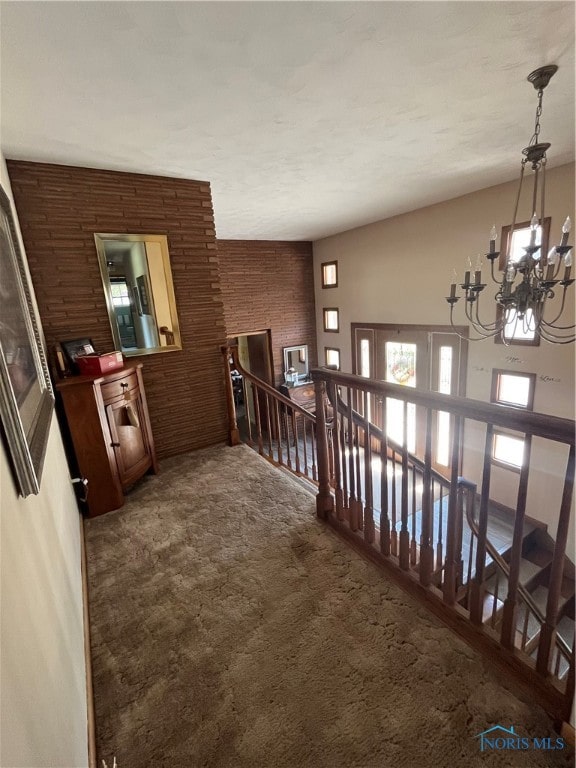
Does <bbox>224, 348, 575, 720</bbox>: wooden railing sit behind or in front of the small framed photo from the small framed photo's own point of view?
in front

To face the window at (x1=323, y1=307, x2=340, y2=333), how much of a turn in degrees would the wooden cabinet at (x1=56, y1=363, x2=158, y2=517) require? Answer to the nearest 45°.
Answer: approximately 90° to its left

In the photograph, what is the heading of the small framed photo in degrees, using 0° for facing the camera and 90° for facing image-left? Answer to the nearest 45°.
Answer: approximately 315°

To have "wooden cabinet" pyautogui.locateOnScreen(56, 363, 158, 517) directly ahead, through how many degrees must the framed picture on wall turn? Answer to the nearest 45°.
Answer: approximately 90° to its left

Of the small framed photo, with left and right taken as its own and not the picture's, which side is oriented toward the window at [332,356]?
left

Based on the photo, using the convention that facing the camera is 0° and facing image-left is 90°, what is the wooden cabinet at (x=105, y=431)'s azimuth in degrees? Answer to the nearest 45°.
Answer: approximately 315°

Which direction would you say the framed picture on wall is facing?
to the viewer's right

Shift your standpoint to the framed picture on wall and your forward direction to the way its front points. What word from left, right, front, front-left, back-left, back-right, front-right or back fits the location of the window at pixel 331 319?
front-left

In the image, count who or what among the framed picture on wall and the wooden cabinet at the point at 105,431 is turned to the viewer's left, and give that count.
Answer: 0
